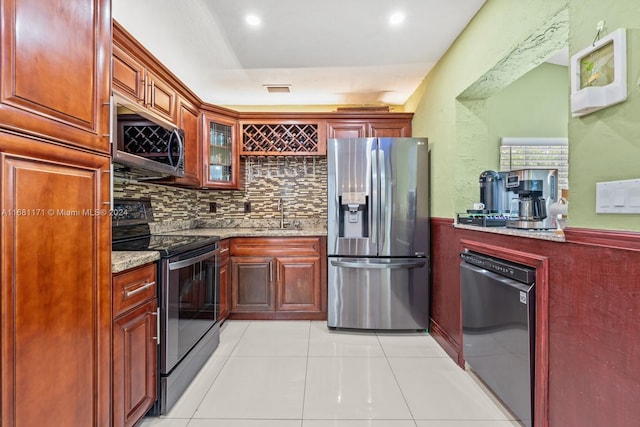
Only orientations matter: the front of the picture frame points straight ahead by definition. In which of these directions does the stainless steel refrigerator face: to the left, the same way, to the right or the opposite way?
to the left

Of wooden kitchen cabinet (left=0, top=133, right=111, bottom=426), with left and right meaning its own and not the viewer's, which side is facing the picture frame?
front

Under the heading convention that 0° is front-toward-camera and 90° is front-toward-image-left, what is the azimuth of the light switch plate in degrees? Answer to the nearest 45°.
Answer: approximately 45°

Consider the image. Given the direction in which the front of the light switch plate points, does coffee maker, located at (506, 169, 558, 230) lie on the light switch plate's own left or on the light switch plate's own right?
on the light switch plate's own right

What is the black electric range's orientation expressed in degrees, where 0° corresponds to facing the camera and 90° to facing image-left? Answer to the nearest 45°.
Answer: approximately 315°

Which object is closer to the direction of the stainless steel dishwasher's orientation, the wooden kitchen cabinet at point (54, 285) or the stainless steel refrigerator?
the wooden kitchen cabinet

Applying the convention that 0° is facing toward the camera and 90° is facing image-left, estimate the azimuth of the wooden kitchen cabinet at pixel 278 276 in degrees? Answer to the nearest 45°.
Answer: approximately 0°

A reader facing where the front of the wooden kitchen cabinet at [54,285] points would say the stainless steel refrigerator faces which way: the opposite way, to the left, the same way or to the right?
to the right

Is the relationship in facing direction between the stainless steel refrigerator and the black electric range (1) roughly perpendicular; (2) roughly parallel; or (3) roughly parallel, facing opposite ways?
roughly perpendicular

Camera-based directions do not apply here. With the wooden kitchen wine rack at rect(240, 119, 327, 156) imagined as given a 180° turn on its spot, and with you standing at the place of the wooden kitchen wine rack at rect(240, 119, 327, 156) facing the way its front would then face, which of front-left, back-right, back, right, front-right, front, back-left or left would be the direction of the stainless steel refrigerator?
back-right

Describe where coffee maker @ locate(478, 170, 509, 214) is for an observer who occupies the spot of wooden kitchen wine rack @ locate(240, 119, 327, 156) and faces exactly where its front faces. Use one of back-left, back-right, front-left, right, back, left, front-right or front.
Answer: front-left

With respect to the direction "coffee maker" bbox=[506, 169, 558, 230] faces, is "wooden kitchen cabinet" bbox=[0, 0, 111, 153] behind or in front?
in front

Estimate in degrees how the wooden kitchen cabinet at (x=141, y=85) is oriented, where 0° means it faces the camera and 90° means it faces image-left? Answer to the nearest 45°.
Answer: approximately 315°

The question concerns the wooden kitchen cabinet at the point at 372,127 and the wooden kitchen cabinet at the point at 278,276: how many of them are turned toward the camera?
2
